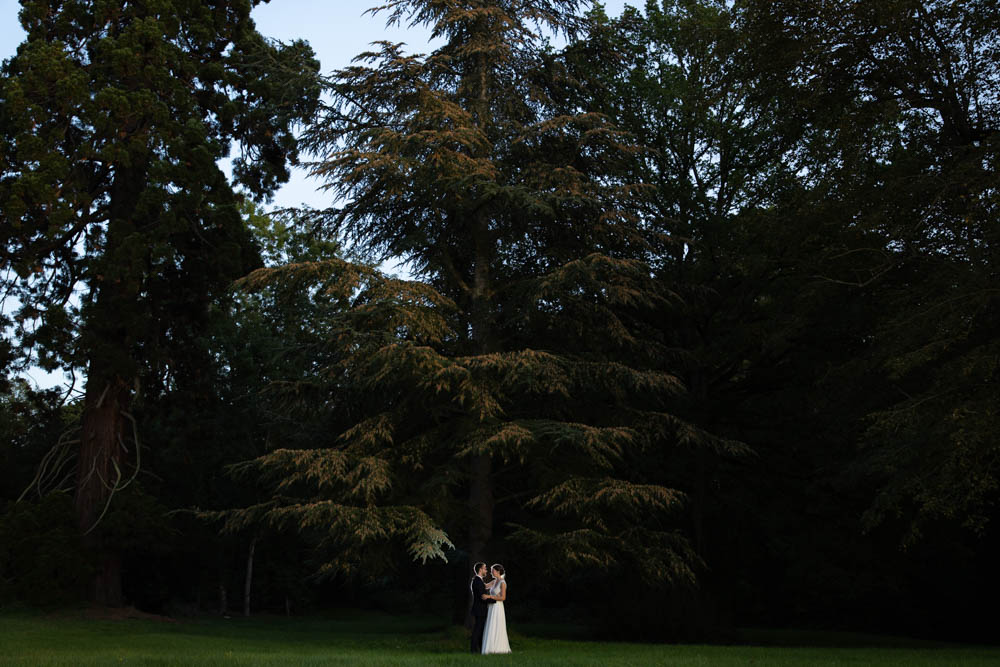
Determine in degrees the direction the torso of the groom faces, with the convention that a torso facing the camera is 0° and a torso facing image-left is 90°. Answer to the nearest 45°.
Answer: approximately 270°

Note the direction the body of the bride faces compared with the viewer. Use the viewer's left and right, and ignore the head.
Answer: facing to the left of the viewer

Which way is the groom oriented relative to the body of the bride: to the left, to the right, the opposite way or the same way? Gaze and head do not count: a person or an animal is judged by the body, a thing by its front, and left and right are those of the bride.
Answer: the opposite way

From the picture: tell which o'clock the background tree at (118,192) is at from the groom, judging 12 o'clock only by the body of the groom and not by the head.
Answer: The background tree is roughly at 7 o'clock from the groom.

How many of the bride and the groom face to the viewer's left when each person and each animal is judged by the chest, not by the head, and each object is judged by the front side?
1

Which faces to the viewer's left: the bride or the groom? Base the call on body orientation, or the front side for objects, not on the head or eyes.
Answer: the bride
